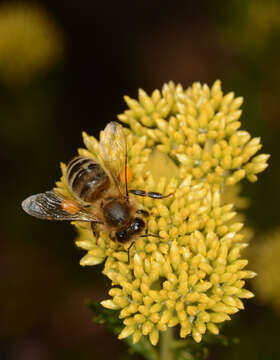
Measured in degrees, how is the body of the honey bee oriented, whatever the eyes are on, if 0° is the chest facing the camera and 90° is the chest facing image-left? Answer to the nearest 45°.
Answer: approximately 315°

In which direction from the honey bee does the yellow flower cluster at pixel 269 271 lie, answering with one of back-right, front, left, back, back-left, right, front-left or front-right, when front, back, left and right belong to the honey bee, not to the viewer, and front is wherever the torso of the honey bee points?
left

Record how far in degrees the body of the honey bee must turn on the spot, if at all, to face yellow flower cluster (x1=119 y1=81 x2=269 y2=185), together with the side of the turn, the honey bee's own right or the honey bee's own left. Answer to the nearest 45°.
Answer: approximately 45° to the honey bee's own left
